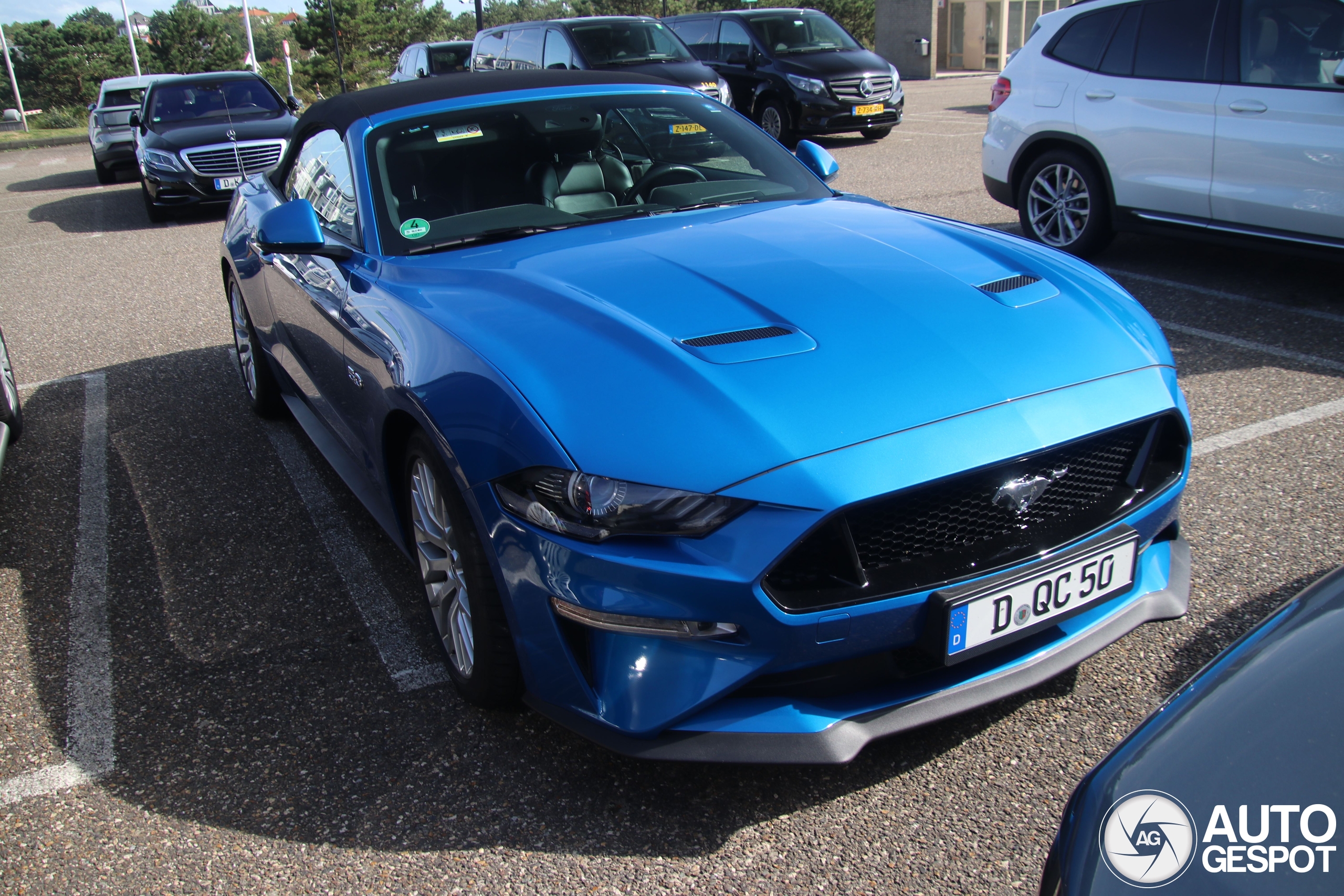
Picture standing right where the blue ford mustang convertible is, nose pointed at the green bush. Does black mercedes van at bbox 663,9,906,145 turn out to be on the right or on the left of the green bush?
right

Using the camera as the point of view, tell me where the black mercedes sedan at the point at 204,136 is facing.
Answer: facing the viewer

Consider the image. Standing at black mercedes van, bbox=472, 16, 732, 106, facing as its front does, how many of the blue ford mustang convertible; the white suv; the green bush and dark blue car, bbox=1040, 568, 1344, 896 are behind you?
1

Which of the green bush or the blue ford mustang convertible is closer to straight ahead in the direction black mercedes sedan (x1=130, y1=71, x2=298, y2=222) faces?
the blue ford mustang convertible

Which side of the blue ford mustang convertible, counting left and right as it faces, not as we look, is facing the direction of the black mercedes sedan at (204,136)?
back

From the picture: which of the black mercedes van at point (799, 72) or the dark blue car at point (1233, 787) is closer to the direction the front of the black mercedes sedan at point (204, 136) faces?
the dark blue car

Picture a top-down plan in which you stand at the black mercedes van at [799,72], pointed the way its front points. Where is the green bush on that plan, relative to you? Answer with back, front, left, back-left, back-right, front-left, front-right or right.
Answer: back

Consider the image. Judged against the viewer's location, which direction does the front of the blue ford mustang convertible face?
facing the viewer and to the right of the viewer

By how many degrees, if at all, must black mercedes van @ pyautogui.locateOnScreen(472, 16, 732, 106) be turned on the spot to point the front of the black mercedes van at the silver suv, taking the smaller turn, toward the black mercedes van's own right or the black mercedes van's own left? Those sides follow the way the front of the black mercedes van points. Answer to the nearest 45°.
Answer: approximately 135° to the black mercedes van's own right

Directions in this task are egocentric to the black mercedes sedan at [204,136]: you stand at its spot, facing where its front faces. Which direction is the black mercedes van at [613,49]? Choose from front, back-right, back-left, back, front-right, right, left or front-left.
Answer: left

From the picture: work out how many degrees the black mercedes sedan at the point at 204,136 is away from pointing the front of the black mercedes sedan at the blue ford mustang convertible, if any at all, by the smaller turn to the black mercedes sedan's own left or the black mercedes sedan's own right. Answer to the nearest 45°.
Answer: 0° — it already faces it
